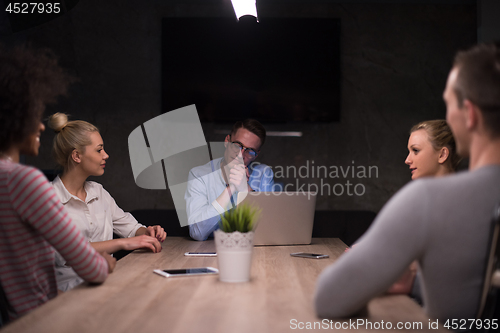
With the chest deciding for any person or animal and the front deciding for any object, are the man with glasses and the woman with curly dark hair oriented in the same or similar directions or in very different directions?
very different directions

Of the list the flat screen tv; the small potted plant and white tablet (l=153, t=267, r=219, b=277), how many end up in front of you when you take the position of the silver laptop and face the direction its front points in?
1

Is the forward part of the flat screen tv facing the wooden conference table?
yes

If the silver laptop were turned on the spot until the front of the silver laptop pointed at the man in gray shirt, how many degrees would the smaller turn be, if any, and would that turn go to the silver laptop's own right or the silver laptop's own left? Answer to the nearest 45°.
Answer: approximately 180°

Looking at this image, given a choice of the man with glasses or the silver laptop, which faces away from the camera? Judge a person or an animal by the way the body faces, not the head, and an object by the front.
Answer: the silver laptop

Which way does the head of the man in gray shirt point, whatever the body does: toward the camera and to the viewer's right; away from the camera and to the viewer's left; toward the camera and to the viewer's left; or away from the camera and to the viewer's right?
away from the camera and to the viewer's left

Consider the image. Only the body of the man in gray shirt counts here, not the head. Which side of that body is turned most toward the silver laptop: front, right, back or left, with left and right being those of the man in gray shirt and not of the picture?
front

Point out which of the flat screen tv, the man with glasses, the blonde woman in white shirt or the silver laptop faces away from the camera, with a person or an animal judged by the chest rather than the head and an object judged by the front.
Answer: the silver laptop

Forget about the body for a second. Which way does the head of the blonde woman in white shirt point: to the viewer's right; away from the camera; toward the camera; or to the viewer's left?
to the viewer's right

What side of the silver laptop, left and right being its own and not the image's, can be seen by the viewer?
back

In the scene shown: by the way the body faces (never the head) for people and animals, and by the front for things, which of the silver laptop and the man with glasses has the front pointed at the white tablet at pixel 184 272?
the man with glasses

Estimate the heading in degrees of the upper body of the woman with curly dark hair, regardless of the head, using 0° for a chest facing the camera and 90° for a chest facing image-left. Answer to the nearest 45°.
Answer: approximately 225°
